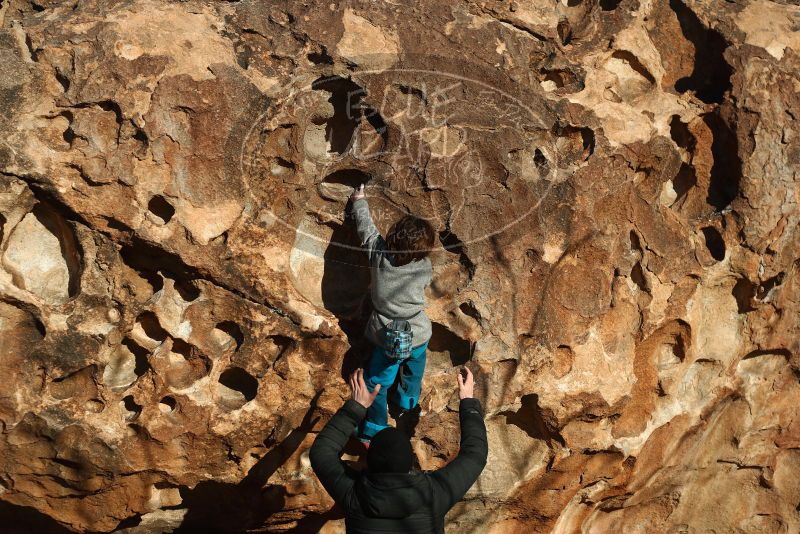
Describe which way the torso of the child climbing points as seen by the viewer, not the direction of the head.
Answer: away from the camera

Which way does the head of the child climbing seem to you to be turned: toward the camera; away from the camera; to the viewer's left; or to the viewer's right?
away from the camera
